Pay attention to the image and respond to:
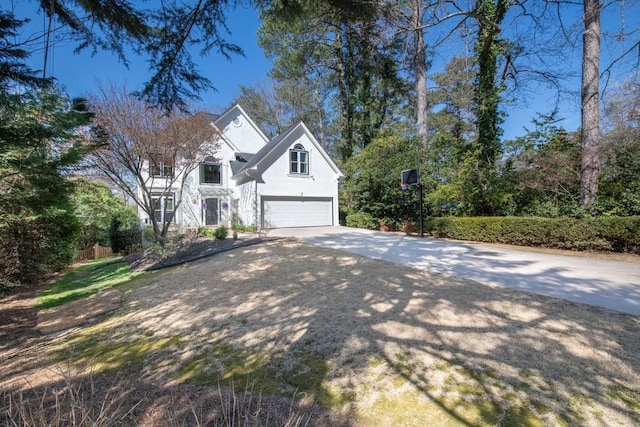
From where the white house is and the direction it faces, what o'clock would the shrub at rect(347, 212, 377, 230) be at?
The shrub is roughly at 10 o'clock from the white house.

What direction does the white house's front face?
toward the camera

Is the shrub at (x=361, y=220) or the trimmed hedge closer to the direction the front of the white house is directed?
the trimmed hedge

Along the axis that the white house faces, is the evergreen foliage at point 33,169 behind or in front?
in front

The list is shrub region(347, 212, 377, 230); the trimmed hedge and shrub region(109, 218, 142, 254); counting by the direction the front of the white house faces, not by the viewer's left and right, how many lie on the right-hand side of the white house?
1

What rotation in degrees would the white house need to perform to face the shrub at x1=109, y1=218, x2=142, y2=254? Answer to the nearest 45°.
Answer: approximately 90° to its right

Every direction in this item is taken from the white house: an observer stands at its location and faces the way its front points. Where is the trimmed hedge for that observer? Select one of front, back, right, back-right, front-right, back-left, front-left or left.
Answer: front-left

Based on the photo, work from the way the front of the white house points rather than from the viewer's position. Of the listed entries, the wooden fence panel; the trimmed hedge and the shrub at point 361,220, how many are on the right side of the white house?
1

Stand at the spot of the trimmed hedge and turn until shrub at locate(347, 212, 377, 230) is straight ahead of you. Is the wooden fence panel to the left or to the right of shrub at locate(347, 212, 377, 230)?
left

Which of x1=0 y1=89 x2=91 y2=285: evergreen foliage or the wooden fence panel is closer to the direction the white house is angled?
the evergreen foliage

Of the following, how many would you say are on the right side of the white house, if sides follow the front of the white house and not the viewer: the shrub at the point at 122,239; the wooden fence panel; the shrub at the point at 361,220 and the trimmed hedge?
2

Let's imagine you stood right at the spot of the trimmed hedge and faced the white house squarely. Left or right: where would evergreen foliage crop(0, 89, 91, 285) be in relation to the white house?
left

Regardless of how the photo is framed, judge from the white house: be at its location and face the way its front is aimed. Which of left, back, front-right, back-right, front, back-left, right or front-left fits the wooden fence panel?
right
